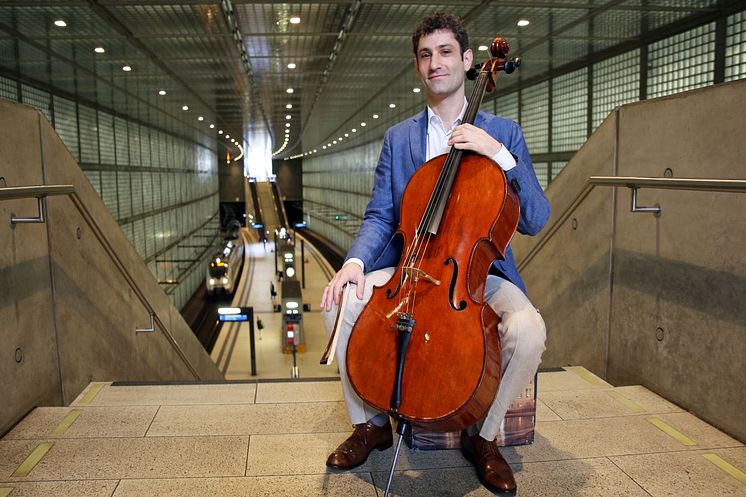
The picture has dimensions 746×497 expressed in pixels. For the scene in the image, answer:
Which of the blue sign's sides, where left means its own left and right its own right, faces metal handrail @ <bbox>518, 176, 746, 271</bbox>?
front

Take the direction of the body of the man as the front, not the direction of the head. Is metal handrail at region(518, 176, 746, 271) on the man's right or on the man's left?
on the man's left

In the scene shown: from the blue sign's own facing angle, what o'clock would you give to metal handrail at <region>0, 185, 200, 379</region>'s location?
The metal handrail is roughly at 12 o'clock from the blue sign.

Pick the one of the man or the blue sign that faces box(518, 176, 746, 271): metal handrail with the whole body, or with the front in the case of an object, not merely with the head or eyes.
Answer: the blue sign

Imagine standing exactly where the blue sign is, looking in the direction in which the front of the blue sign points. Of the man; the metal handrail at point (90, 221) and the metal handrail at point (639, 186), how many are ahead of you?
3

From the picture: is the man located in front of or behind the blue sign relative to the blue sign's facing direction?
in front

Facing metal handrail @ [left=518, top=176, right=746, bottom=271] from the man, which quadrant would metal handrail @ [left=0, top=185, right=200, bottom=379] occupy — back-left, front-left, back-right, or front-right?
back-left

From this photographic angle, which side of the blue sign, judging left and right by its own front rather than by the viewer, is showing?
front

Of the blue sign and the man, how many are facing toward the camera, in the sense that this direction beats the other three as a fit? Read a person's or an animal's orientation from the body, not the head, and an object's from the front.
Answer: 2

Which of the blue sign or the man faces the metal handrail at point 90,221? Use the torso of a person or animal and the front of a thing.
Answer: the blue sign

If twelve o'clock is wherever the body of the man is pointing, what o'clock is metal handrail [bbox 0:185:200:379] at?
The metal handrail is roughly at 4 o'clock from the man.

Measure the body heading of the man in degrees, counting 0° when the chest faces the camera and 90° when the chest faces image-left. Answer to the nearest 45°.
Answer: approximately 0°
